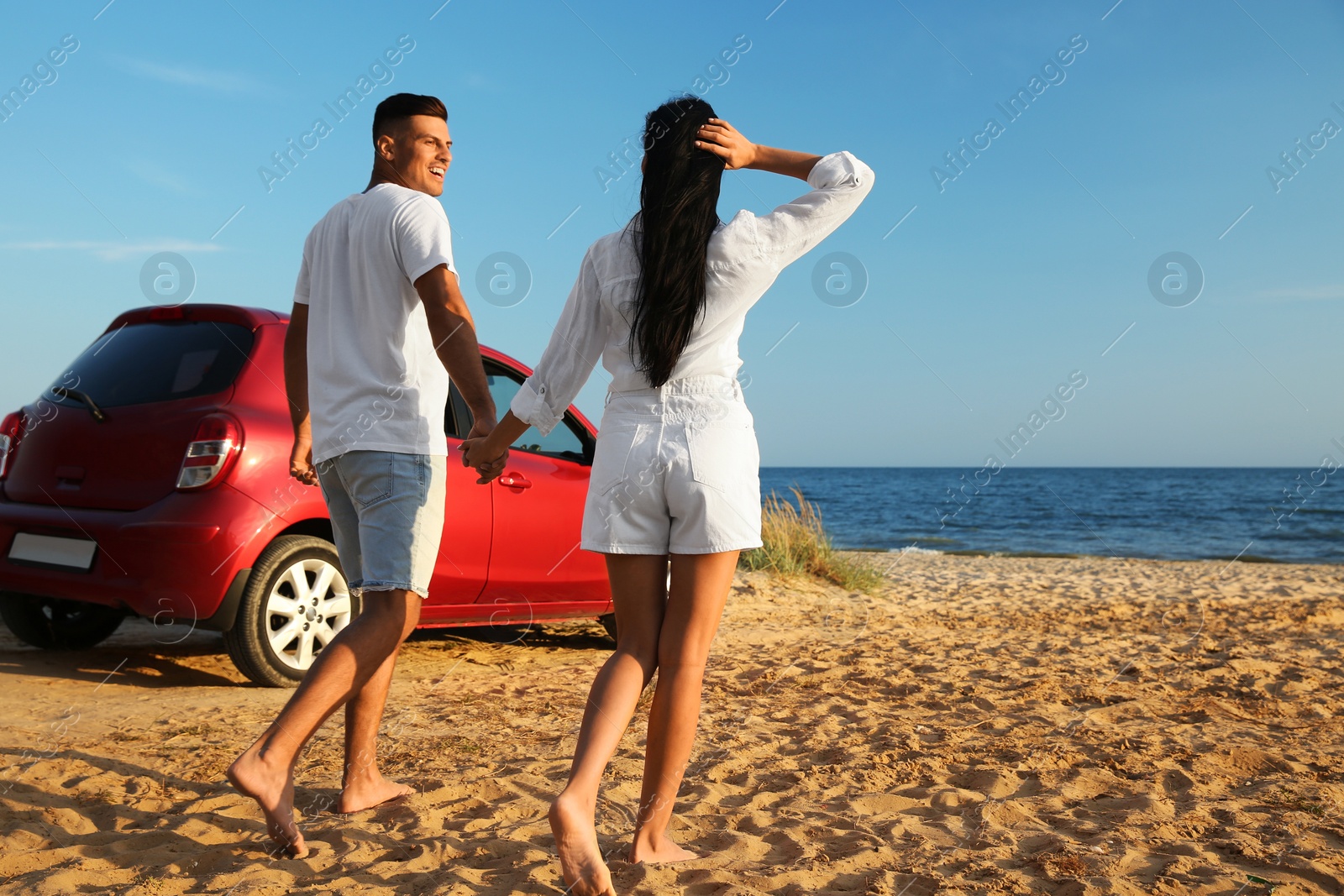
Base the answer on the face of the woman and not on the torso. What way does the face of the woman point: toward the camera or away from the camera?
away from the camera

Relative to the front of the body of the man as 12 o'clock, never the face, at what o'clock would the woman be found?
The woman is roughly at 3 o'clock from the man.

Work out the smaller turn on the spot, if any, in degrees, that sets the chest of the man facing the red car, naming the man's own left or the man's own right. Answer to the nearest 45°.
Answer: approximately 45° to the man's own left

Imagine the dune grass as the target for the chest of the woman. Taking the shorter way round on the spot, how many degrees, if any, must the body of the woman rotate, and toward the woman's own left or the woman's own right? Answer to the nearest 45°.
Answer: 0° — they already face it

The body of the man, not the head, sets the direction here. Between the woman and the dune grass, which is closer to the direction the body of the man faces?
the dune grass

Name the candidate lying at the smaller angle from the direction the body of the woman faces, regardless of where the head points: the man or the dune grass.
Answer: the dune grass

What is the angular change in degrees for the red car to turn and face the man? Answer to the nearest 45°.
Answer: approximately 135° to its right

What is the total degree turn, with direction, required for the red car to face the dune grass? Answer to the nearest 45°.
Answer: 0° — it already faces it

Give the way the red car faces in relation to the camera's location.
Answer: facing away from the viewer and to the right of the viewer

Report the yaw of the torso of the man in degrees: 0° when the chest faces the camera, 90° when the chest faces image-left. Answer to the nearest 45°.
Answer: approximately 225°

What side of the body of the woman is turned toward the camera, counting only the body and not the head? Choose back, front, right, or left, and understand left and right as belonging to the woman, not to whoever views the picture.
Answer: back
